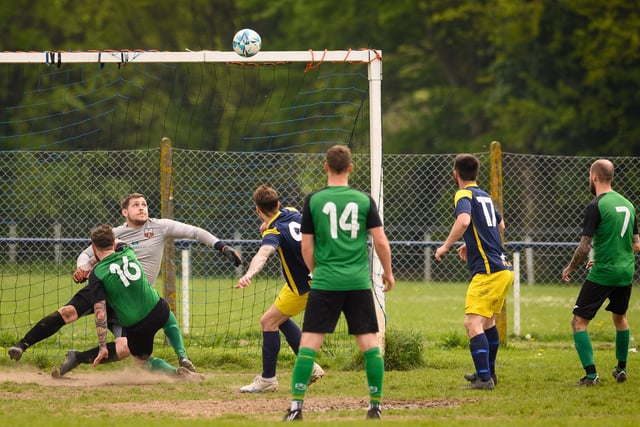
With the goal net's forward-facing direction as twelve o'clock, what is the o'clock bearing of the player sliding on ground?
The player sliding on ground is roughly at 12 o'clock from the goal net.

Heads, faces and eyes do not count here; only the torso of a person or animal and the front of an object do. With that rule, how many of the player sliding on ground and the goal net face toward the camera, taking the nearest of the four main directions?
1

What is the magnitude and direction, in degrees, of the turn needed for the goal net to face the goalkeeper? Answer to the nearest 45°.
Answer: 0° — it already faces them

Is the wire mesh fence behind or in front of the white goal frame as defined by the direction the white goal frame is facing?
behind

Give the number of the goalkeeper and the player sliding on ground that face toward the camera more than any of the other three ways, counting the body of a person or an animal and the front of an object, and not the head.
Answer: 1

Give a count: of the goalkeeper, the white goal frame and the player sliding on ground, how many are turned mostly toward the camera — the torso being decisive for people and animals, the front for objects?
2

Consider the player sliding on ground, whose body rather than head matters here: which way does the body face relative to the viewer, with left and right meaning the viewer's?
facing away from the viewer and to the left of the viewer

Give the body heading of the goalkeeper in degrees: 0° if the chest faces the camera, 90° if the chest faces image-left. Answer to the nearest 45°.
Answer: approximately 0°

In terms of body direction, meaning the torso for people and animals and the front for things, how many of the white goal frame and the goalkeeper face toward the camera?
2
